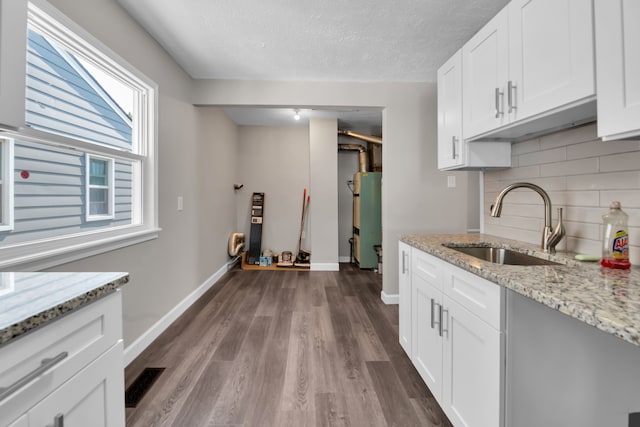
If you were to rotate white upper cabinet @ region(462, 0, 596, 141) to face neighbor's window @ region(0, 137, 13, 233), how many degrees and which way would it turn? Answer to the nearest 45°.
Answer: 0° — it already faces it

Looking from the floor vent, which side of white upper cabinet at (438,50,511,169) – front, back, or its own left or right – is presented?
front

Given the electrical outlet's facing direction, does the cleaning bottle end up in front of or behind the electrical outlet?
in front

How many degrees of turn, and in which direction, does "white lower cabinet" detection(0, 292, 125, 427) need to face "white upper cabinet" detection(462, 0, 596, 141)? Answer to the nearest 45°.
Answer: approximately 45° to its left

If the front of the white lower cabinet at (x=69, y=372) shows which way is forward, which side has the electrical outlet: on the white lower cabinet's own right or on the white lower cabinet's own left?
on the white lower cabinet's own left

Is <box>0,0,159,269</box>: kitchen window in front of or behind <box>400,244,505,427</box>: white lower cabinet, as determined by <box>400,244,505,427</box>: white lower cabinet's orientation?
in front

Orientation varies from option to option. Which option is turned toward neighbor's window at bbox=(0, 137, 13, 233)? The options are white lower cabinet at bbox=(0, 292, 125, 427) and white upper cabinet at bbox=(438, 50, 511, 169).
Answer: the white upper cabinet

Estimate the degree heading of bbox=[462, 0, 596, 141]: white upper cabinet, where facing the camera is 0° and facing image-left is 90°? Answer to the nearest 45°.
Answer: approximately 45°
